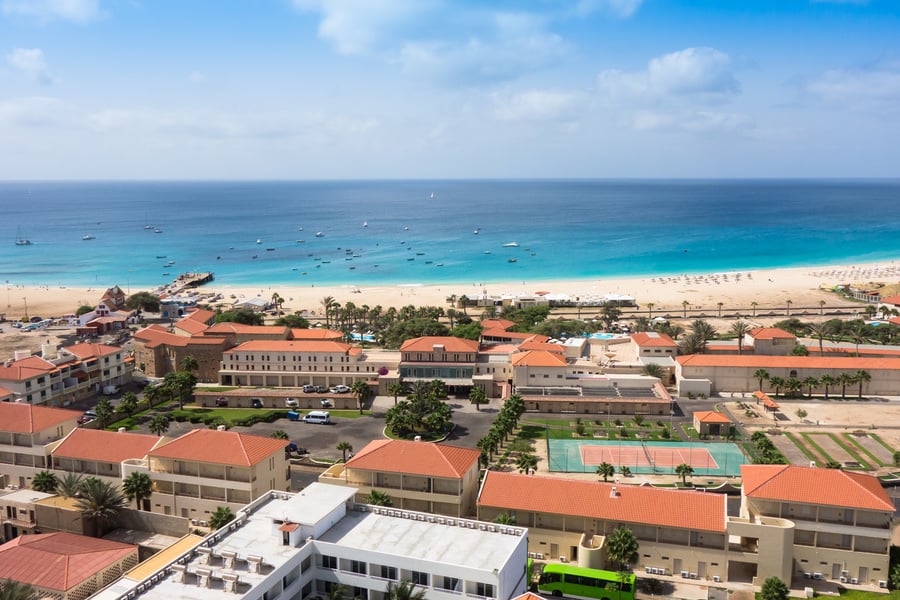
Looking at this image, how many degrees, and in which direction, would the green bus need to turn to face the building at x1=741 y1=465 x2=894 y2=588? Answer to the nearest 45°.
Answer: approximately 135° to its right

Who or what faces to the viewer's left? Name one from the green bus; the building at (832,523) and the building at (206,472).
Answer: the green bus

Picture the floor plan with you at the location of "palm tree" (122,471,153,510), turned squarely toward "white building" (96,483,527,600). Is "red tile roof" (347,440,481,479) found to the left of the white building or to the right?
left

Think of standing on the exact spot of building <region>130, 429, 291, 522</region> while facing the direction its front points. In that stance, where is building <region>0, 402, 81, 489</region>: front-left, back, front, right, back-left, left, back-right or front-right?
back-right

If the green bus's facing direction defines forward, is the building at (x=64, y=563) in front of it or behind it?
in front

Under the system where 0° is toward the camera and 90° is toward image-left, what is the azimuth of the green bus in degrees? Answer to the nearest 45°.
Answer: approximately 90°

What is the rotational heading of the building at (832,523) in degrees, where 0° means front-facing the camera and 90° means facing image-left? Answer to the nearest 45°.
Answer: approximately 0°

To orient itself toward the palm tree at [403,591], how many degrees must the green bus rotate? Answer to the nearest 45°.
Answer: approximately 45° to its left

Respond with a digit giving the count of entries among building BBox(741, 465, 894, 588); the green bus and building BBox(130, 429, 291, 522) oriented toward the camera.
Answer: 2

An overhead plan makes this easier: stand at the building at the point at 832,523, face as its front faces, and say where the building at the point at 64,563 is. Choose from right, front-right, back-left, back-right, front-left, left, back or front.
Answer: front-right

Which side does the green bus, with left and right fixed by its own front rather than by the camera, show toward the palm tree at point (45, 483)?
front

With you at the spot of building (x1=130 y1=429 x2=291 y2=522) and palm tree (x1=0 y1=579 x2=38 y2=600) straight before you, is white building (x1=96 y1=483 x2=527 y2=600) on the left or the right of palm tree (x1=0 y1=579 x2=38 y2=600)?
left

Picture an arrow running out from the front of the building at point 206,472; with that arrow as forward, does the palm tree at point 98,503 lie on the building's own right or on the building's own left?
on the building's own right

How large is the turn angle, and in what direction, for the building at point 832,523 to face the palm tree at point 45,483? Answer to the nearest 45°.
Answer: approximately 90° to its right

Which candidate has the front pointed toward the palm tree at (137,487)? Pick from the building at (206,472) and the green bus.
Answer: the green bus

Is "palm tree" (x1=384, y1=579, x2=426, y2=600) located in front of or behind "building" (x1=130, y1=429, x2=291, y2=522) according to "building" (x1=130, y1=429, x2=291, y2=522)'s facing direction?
in front

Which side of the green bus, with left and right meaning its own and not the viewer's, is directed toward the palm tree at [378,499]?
front

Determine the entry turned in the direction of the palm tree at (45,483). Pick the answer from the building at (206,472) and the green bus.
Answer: the green bus
